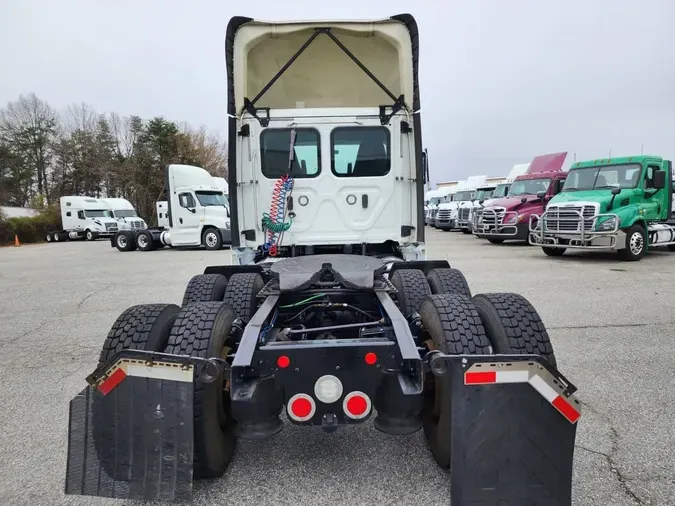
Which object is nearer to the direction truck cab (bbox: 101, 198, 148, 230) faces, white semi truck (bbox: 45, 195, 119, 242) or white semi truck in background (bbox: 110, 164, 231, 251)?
the white semi truck in background

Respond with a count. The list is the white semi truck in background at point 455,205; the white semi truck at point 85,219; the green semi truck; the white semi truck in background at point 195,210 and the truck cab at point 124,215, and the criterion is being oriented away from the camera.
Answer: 0

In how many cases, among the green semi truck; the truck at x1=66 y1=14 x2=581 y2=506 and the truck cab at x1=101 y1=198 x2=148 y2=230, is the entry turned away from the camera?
1

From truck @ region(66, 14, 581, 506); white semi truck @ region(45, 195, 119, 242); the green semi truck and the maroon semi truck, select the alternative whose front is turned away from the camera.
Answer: the truck

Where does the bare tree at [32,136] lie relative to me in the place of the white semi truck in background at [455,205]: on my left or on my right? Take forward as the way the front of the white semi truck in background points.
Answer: on my right

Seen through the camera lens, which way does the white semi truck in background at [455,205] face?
facing the viewer and to the left of the viewer

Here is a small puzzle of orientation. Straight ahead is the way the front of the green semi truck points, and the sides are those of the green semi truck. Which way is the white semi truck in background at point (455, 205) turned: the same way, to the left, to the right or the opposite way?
the same way

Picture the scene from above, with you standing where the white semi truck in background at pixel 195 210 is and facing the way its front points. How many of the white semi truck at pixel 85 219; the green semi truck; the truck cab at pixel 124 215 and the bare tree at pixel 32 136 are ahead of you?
1

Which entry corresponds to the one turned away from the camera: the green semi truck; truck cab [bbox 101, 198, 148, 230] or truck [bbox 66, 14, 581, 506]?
the truck

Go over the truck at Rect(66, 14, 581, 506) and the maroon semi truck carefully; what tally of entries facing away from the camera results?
1

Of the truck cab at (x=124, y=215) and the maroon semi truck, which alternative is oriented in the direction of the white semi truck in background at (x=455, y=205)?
the truck cab

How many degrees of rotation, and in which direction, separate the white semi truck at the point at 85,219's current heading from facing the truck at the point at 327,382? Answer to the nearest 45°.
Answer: approximately 45° to its right

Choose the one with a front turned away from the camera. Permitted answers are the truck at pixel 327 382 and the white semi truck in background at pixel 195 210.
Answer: the truck

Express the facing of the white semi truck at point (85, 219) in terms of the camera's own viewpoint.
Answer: facing the viewer and to the right of the viewer

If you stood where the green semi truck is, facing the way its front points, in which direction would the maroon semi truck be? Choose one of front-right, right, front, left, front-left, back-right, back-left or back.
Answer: right

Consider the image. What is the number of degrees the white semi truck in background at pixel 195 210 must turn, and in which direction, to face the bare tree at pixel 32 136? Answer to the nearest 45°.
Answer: approximately 135° to its left

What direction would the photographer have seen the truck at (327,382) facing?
facing away from the viewer
